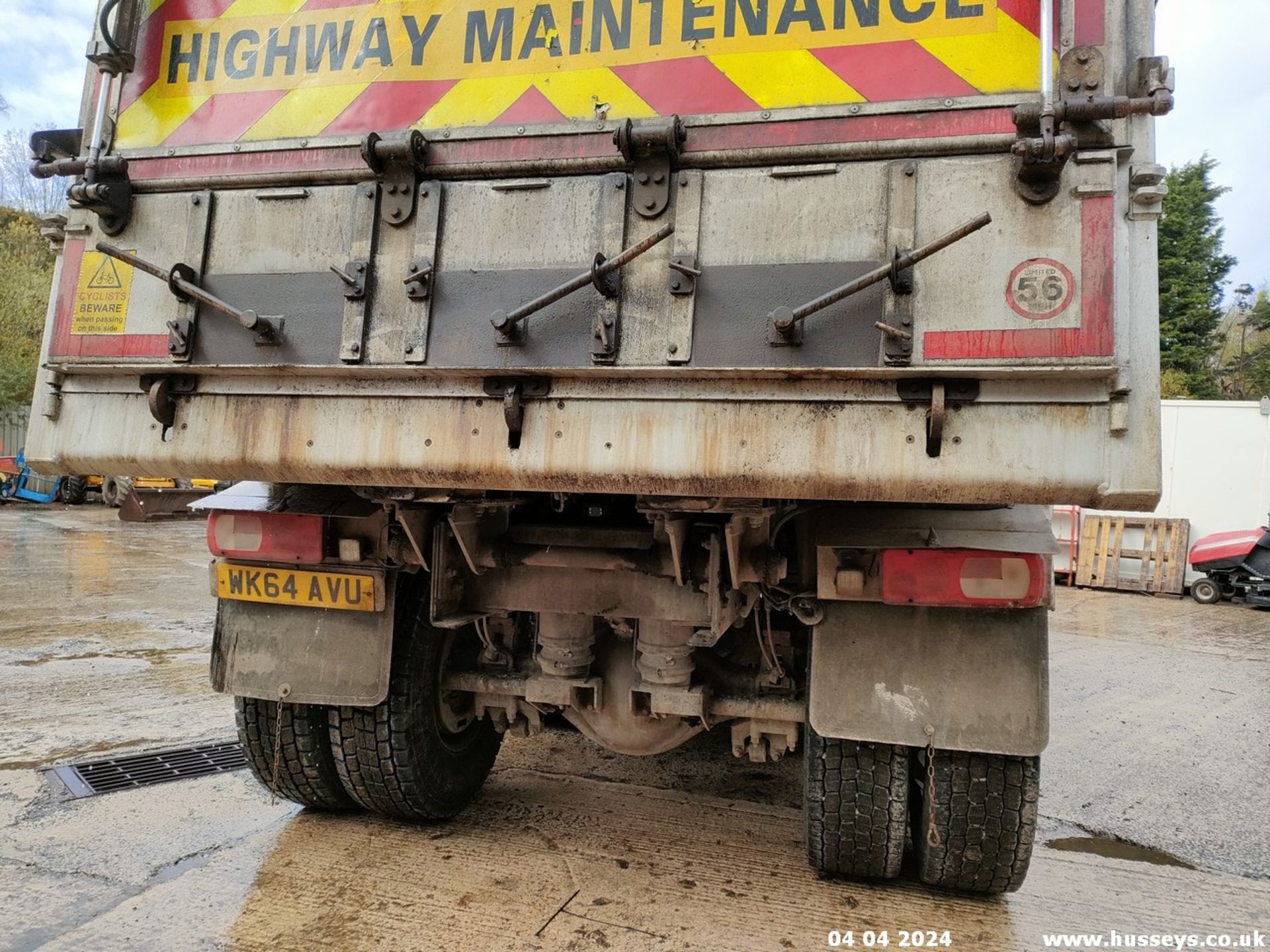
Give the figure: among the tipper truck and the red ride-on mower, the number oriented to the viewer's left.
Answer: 1

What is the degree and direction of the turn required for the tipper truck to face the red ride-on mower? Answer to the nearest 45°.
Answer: approximately 45° to its right

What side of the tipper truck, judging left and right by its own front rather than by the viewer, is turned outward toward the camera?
back

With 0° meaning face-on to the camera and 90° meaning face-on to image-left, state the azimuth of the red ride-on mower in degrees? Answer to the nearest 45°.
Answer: approximately 90°

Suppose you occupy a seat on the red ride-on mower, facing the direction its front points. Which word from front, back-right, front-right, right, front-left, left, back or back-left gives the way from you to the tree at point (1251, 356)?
right

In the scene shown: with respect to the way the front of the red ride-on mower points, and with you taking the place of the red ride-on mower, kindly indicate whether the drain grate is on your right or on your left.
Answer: on your left

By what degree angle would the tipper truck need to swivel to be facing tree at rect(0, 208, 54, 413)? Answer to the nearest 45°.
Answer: approximately 45° to its left

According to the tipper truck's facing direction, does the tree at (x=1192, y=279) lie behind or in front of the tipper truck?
in front

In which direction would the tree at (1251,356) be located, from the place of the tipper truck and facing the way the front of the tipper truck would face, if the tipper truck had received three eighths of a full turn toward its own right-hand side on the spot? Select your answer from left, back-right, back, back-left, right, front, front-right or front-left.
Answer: left

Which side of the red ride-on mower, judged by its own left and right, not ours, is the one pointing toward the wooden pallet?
front
